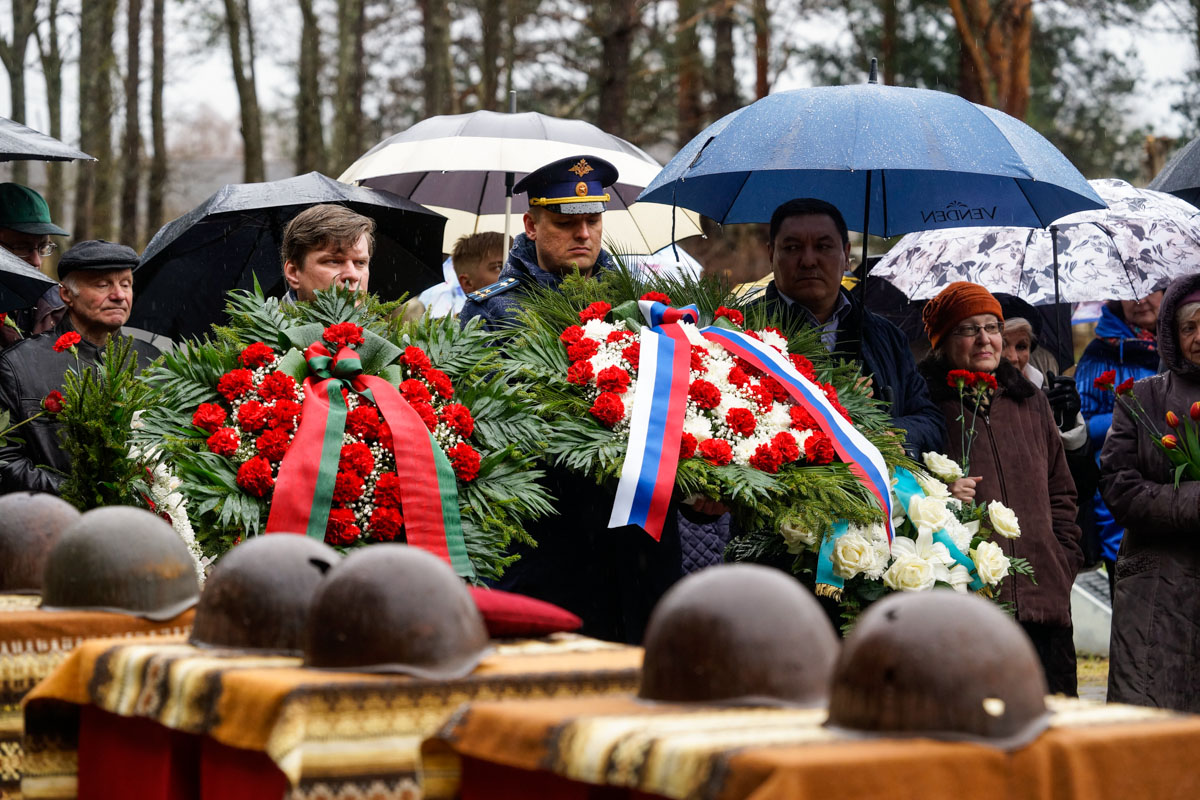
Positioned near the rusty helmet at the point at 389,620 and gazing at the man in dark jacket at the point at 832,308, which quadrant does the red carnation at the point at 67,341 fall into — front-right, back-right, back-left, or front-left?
front-left

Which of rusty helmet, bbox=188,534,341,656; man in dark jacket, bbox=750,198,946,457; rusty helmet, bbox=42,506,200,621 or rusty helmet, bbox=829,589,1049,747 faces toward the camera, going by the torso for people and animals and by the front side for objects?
the man in dark jacket

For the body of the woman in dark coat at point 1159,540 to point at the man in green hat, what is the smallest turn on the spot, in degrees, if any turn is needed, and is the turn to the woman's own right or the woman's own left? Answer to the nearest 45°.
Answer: approximately 135° to the woman's own right

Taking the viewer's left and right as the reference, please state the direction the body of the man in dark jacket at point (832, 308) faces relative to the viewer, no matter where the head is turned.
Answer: facing the viewer

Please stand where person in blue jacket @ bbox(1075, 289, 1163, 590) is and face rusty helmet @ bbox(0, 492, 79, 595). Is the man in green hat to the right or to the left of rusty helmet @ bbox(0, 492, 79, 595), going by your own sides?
right

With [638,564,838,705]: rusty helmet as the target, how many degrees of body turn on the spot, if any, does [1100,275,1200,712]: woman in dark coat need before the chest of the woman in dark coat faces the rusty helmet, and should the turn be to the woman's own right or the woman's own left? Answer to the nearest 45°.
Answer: approximately 45° to the woman's own right

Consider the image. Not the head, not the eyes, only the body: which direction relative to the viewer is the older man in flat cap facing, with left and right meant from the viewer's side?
facing the viewer and to the right of the viewer

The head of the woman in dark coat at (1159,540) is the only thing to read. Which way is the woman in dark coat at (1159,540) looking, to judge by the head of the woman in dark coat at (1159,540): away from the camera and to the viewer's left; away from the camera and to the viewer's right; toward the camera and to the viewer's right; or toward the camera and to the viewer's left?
toward the camera and to the viewer's left

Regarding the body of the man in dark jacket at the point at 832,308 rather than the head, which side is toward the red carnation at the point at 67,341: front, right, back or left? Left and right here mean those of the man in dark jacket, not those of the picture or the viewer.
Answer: right
